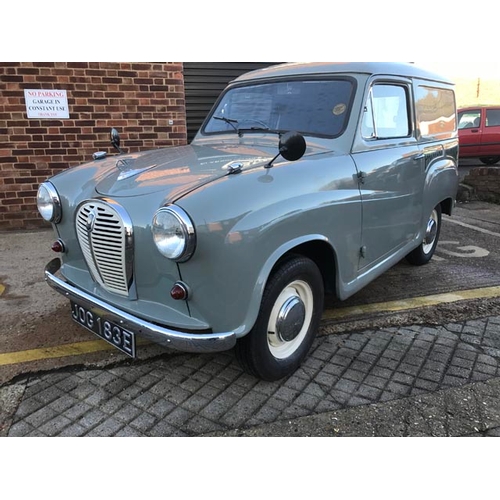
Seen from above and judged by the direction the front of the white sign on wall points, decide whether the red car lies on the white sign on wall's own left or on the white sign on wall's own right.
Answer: on the white sign on wall's own left

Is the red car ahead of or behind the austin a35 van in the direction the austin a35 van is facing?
behind

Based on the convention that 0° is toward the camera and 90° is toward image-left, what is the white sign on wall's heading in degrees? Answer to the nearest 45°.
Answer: approximately 0°

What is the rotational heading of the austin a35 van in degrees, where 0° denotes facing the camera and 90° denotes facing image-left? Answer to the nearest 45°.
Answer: approximately 45°

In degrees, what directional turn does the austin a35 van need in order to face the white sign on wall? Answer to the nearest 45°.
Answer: approximately 90° to its right
